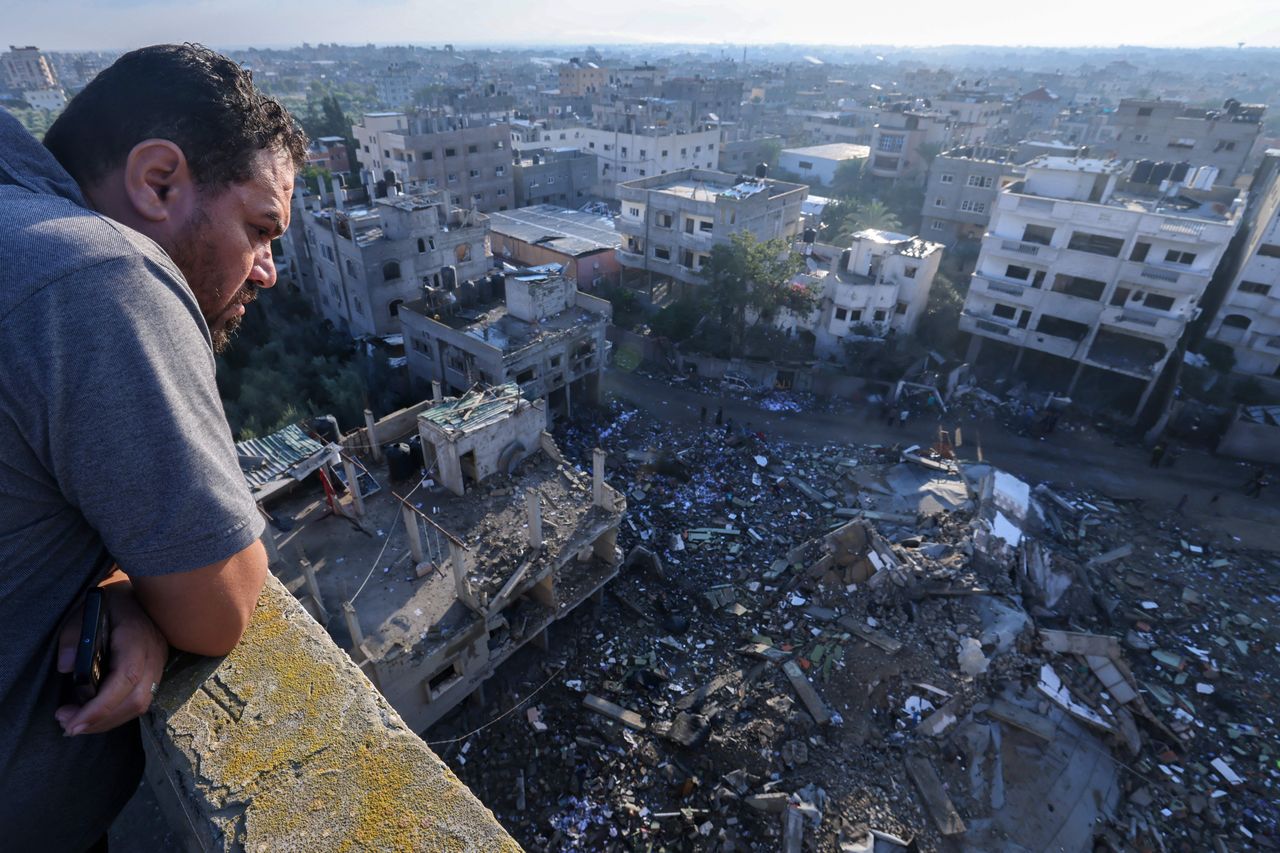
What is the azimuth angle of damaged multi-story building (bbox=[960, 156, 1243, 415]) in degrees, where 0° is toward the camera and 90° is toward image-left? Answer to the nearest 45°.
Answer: approximately 0°

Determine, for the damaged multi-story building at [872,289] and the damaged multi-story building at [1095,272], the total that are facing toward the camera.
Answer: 2

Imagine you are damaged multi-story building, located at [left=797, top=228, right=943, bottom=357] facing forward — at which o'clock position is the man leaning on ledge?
The man leaning on ledge is roughly at 12 o'clock from the damaged multi-story building.

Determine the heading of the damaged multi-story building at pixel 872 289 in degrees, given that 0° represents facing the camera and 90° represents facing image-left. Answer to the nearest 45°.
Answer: approximately 0°

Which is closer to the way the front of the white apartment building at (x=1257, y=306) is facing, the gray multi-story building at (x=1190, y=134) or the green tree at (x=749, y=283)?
the green tree

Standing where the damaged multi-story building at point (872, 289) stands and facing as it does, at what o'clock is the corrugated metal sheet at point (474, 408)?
The corrugated metal sheet is roughly at 1 o'clock from the damaged multi-story building.

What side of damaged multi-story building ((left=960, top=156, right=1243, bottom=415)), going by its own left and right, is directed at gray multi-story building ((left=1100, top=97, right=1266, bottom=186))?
back
